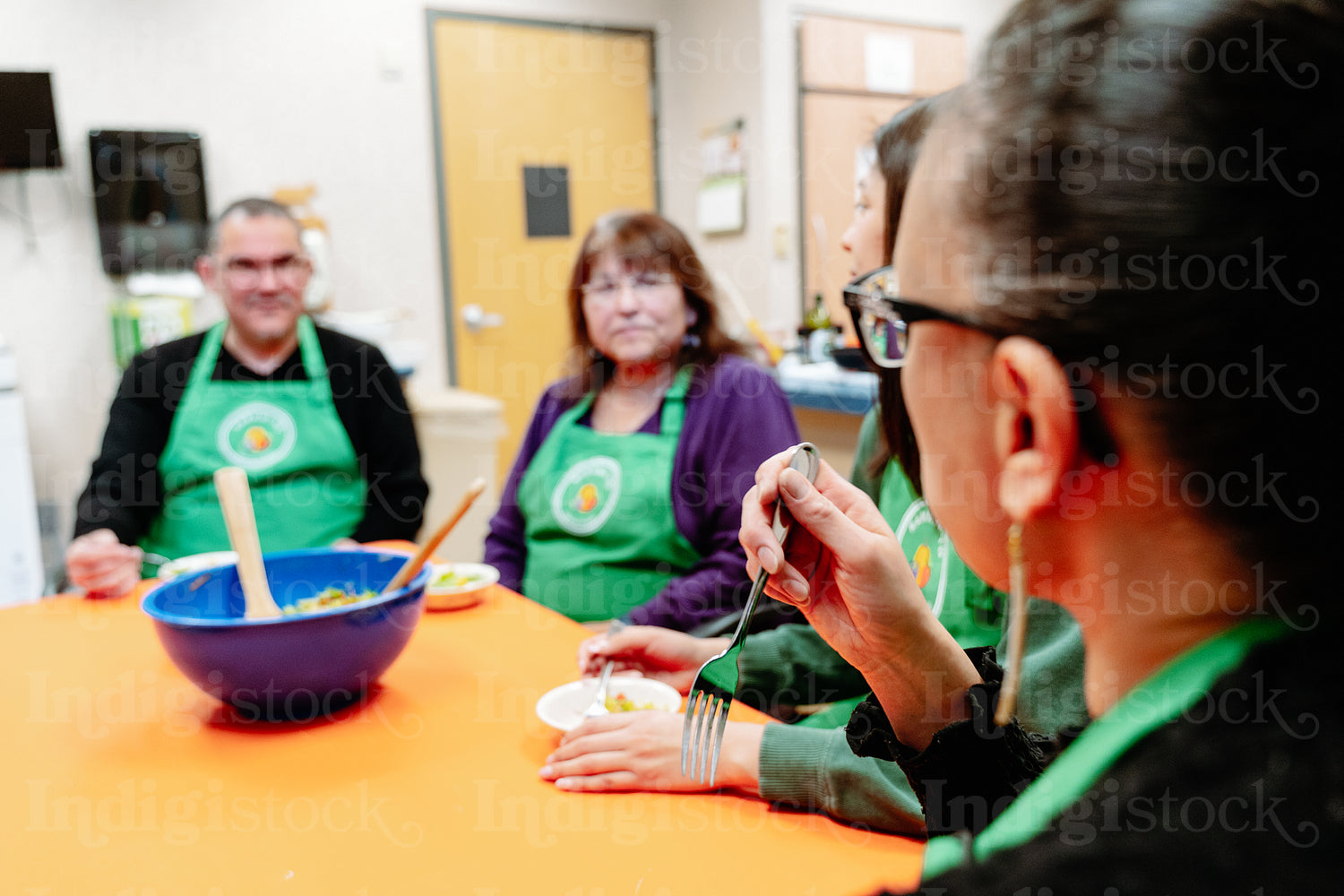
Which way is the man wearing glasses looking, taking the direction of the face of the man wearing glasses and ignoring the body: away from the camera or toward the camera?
toward the camera

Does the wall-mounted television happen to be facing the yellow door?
no

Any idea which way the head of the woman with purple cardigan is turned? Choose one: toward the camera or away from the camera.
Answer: toward the camera

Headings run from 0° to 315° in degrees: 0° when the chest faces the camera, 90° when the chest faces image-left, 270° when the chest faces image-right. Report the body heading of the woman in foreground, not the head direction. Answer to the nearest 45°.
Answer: approximately 135°

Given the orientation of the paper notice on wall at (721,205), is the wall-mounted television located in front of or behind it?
in front

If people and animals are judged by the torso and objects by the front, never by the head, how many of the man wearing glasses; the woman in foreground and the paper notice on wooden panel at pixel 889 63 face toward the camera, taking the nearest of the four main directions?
2

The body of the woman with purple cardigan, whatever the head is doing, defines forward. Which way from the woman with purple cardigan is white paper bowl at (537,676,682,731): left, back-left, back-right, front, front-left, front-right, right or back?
front-left

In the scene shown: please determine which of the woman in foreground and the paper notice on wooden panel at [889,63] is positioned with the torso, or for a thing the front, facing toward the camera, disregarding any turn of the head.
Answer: the paper notice on wooden panel

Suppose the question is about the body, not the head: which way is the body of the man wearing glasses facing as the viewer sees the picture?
toward the camera

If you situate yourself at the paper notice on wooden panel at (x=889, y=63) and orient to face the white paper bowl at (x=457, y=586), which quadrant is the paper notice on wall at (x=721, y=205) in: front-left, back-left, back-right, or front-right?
front-right

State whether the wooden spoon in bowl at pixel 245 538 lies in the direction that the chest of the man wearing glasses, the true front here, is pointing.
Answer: yes

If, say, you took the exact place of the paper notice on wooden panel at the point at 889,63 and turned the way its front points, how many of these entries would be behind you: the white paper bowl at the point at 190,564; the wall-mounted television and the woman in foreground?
0

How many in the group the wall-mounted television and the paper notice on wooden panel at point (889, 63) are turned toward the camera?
2

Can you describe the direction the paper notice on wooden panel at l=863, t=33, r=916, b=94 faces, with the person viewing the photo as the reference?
facing the viewer

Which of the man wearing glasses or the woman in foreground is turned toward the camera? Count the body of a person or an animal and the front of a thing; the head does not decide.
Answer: the man wearing glasses

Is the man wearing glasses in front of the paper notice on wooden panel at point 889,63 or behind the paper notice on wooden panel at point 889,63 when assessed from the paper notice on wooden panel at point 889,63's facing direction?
in front

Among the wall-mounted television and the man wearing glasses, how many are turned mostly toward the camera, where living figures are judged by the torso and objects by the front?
2

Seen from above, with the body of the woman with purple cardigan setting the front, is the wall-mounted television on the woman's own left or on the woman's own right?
on the woman's own right

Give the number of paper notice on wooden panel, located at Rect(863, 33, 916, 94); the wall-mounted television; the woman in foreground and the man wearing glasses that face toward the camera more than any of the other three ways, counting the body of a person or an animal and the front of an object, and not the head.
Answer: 3
